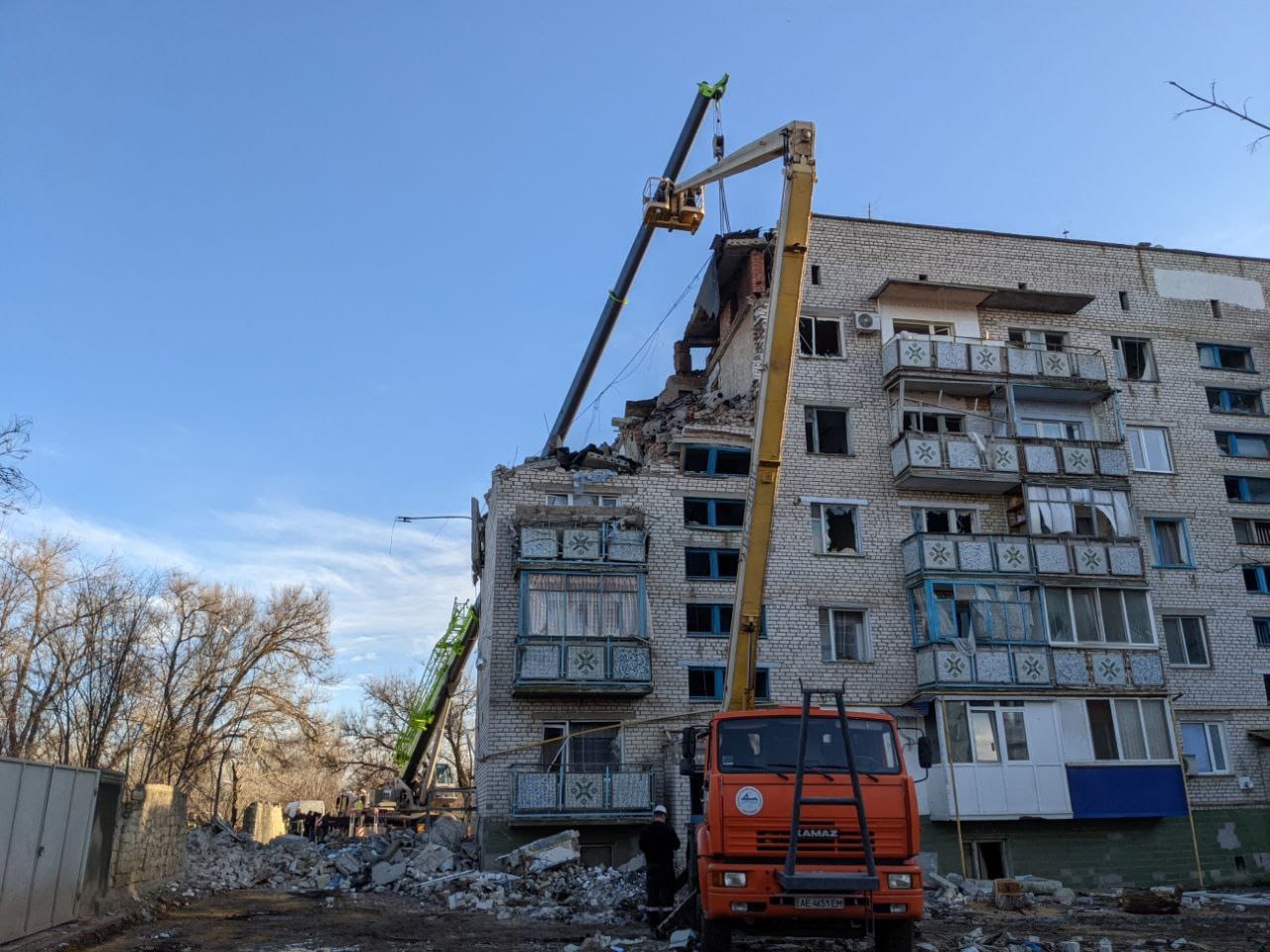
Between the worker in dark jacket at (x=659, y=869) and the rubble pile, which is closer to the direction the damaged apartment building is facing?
the worker in dark jacket

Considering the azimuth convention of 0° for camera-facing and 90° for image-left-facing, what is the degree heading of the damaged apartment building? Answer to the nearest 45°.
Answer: approximately 0°

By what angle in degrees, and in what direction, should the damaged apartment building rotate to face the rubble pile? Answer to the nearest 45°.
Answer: approximately 90° to its right

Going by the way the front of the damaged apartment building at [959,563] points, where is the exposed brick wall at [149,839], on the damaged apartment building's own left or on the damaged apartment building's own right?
on the damaged apartment building's own right
